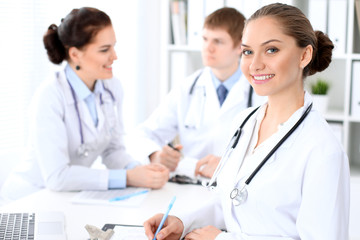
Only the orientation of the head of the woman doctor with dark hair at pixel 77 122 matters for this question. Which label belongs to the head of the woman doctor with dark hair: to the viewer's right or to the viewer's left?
to the viewer's right

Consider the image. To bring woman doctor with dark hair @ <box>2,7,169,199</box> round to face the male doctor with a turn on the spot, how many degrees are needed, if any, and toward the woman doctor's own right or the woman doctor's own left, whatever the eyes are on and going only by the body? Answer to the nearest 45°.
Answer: approximately 45° to the woman doctor's own left

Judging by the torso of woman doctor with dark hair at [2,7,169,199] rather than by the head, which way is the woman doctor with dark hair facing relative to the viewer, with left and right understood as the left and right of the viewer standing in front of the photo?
facing the viewer and to the right of the viewer

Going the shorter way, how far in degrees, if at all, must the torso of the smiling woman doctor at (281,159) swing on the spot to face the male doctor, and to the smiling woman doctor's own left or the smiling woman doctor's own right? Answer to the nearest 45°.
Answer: approximately 135° to the smiling woman doctor's own right

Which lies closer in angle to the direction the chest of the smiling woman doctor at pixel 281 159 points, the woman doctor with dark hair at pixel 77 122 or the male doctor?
the woman doctor with dark hair

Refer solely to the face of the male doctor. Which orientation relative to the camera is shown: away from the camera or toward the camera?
toward the camera

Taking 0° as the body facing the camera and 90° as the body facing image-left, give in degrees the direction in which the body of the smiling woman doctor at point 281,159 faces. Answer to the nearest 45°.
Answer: approximately 45°
